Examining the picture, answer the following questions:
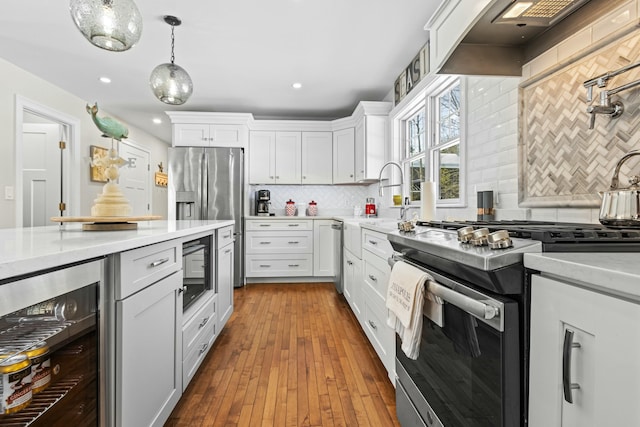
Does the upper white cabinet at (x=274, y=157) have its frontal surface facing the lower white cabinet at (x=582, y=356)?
yes

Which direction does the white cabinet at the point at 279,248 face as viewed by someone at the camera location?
facing the viewer

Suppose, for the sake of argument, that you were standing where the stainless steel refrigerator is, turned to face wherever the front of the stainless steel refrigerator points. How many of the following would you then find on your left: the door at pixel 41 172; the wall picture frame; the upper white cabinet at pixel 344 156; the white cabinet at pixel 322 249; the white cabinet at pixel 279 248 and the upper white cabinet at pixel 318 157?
4

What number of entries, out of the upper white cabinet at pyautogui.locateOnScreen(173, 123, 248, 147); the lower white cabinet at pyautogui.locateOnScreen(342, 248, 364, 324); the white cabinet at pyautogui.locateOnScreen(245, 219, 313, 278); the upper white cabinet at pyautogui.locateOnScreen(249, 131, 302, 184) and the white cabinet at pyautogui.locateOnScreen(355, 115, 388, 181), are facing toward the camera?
3

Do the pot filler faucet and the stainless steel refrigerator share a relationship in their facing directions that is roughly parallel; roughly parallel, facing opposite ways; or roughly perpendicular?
roughly perpendicular

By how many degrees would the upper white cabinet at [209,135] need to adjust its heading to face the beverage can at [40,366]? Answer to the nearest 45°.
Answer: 0° — it already faces it

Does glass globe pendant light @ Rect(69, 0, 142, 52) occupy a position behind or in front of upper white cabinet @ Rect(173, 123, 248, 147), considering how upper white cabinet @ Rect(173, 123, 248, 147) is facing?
in front

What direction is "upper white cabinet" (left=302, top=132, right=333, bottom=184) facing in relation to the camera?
toward the camera

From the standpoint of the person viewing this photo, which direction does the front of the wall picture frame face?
facing the viewer and to the right of the viewer

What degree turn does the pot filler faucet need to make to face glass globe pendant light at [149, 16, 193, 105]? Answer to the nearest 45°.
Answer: approximately 45° to its right

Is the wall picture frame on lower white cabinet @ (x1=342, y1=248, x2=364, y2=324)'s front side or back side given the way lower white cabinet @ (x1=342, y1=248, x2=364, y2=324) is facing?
on the front side

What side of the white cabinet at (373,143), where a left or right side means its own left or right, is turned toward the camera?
left

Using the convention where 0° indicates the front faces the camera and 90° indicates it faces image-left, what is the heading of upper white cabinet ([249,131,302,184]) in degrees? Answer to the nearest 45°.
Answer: approximately 0°

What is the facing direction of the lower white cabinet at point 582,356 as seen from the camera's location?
facing the viewer and to the left of the viewer
